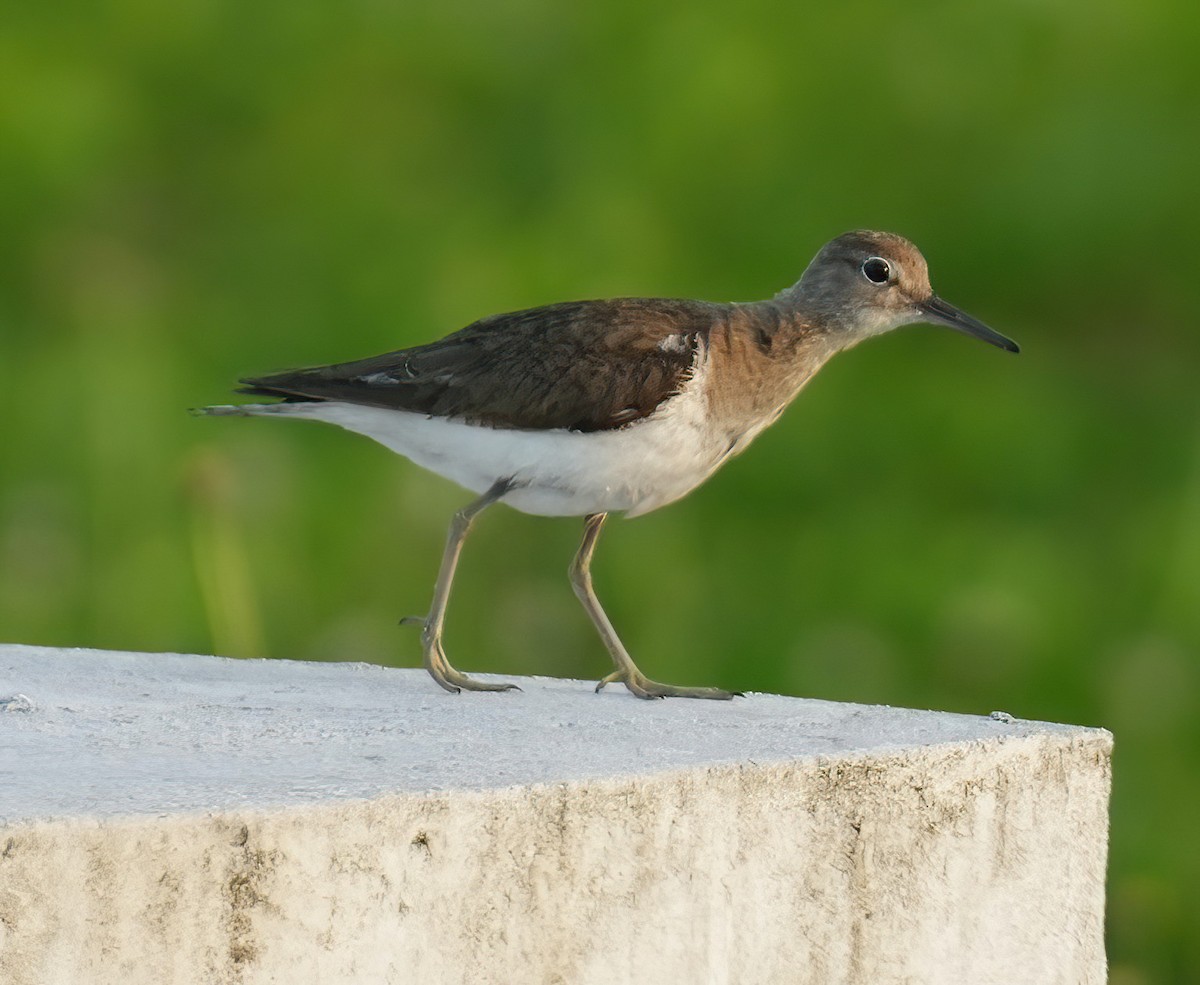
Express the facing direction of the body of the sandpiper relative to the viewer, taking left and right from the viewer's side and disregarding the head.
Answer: facing to the right of the viewer
